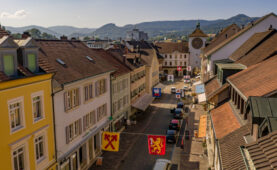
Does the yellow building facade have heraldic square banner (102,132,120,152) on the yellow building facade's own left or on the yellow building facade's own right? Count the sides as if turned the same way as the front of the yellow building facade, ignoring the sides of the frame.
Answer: on the yellow building facade's own left

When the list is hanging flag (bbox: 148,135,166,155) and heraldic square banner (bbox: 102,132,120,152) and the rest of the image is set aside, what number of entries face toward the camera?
2

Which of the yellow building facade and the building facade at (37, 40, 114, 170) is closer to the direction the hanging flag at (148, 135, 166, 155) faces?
the yellow building facade

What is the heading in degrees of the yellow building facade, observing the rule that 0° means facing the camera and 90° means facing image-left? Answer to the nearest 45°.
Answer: approximately 315°

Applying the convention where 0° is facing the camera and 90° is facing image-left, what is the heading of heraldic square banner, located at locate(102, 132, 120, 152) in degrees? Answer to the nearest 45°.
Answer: approximately 0°

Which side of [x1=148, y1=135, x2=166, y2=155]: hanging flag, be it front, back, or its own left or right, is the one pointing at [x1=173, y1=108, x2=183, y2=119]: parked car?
back

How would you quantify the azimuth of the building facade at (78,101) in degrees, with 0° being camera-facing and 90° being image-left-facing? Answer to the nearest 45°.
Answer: approximately 315°

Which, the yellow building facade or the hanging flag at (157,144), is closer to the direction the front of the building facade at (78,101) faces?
the hanging flag

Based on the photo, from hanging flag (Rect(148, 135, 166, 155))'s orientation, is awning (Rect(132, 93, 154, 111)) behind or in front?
behind
